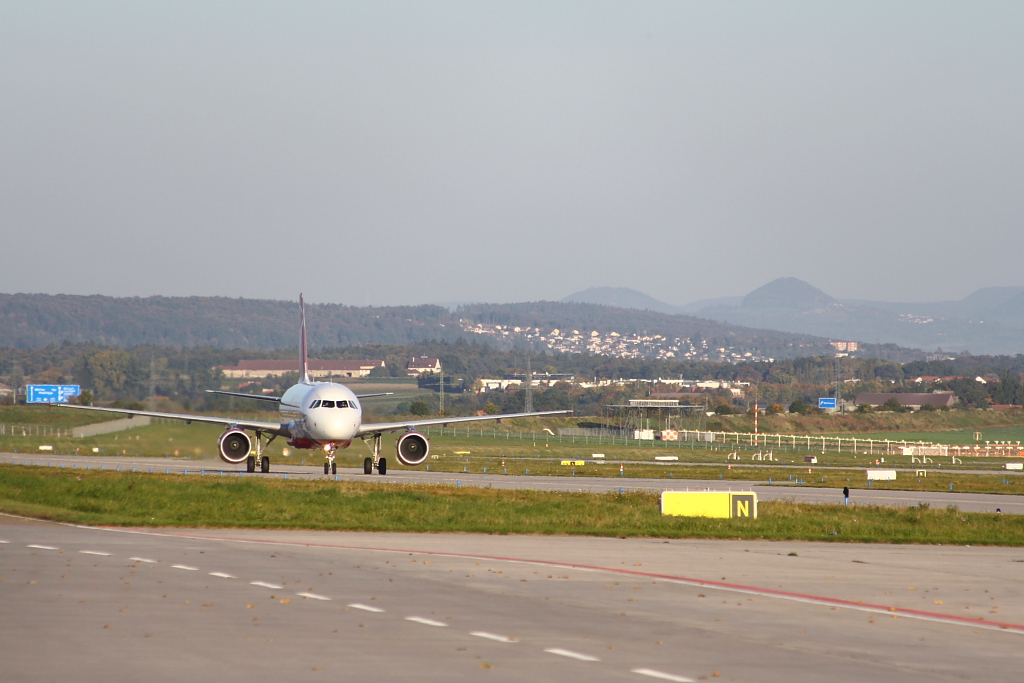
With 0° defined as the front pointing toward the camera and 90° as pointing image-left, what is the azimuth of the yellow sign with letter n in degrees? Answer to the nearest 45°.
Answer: approximately 0°
